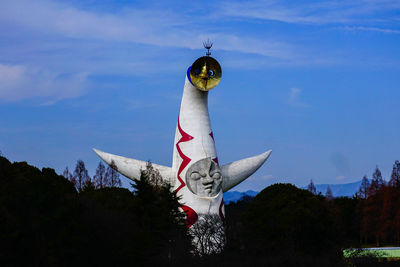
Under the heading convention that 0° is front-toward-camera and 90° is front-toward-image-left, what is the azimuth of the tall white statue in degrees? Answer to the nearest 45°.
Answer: approximately 315°
